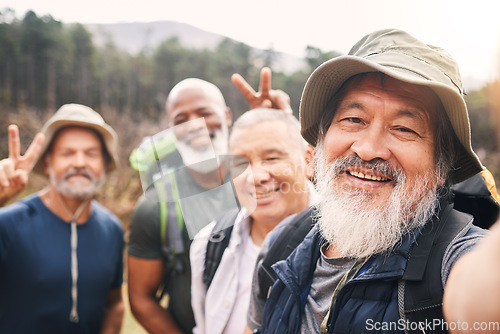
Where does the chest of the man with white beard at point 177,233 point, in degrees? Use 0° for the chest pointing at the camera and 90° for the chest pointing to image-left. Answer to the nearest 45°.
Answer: approximately 0°

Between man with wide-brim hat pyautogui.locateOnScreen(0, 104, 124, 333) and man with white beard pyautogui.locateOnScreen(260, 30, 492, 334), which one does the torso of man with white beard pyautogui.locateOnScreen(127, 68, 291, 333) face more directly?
the man with white beard

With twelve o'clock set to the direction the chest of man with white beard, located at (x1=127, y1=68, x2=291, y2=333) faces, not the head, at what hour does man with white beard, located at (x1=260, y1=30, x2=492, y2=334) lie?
man with white beard, located at (x1=260, y1=30, x2=492, y2=334) is roughly at 11 o'clock from man with white beard, located at (x1=127, y1=68, x2=291, y2=333).

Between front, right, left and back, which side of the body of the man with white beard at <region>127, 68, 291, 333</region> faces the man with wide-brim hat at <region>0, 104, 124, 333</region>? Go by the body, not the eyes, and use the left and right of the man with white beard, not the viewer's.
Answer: right

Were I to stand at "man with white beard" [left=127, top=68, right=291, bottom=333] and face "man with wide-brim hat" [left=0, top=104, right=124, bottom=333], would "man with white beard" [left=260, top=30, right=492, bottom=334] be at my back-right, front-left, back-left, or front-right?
back-left
